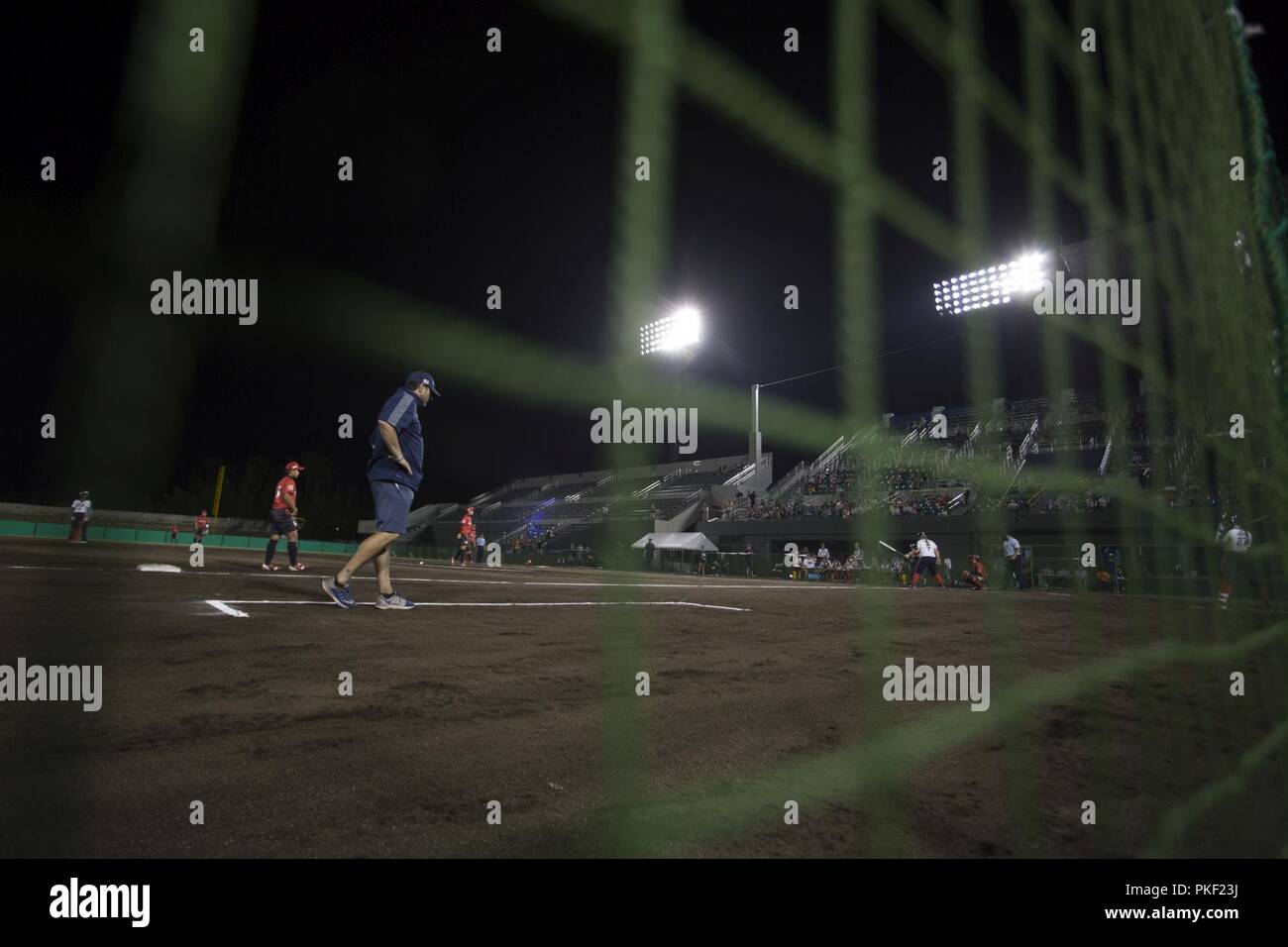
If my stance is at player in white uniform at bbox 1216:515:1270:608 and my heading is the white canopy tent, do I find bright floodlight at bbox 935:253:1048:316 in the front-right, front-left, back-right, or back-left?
front-right

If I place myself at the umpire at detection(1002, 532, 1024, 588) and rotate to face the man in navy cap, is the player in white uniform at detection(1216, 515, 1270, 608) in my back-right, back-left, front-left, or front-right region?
front-left

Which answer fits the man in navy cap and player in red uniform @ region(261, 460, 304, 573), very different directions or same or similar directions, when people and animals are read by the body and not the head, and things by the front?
same or similar directions

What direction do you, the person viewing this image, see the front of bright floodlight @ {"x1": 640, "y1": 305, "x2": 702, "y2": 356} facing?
facing the viewer and to the left of the viewer

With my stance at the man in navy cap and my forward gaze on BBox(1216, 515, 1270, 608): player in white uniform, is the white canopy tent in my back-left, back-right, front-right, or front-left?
front-left

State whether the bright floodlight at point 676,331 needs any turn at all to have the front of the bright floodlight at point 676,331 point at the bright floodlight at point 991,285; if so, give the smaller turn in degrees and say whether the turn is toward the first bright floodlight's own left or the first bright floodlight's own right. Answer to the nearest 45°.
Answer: approximately 90° to the first bright floodlight's own left

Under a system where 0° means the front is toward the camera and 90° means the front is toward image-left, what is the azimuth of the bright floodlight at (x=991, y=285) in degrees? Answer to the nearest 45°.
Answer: approximately 45°

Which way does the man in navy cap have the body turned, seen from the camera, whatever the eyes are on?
to the viewer's right

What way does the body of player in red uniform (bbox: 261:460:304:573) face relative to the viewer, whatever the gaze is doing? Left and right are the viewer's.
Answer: facing to the right of the viewer

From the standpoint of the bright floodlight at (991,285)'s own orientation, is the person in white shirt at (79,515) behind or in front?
in front

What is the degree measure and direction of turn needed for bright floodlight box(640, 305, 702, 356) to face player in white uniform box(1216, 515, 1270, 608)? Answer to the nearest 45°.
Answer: approximately 45° to its left
